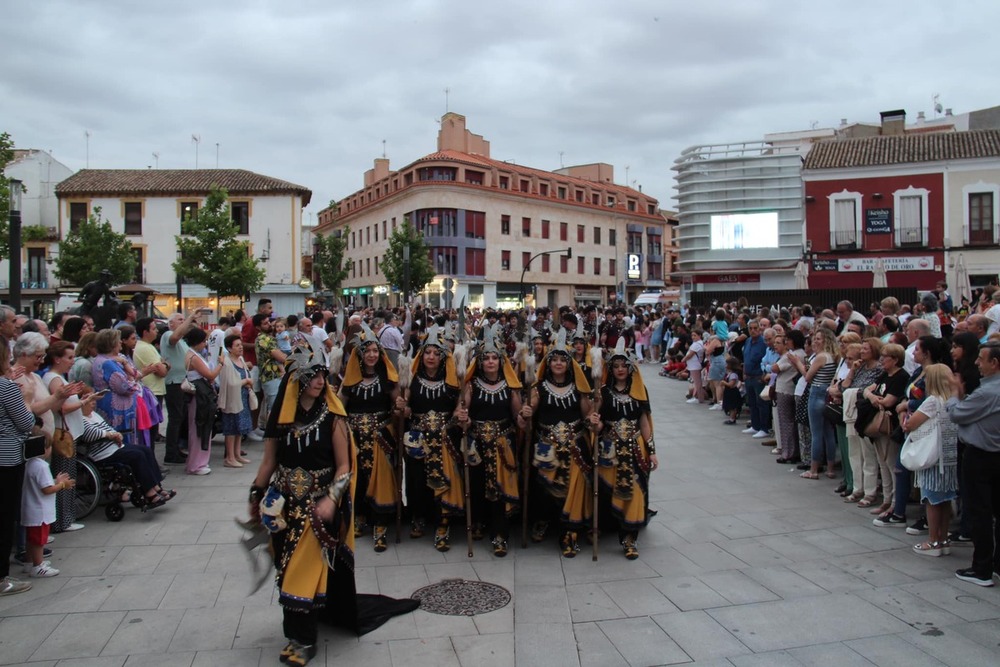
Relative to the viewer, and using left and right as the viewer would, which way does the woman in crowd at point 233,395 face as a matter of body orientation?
facing the viewer and to the right of the viewer

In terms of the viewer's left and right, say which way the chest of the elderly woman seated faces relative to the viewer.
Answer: facing to the right of the viewer

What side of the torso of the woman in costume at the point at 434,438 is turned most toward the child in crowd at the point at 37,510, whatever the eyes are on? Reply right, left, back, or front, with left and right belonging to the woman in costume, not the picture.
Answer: right

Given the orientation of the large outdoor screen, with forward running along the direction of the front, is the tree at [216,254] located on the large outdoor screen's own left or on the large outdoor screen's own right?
on the large outdoor screen's own right

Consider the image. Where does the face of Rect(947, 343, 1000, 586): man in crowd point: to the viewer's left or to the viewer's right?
to the viewer's left

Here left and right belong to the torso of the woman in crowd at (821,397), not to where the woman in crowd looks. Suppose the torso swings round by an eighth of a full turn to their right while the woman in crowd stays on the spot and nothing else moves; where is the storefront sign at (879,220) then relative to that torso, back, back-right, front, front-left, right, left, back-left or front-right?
front-right

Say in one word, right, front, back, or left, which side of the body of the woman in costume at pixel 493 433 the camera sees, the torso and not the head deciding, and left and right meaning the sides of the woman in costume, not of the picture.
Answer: front

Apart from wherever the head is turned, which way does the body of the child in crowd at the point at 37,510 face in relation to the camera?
to the viewer's right

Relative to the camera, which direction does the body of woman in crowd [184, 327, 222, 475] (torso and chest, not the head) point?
to the viewer's right

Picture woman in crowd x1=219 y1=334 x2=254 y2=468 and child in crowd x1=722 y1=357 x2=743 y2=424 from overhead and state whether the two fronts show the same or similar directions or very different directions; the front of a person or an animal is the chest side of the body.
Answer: very different directions

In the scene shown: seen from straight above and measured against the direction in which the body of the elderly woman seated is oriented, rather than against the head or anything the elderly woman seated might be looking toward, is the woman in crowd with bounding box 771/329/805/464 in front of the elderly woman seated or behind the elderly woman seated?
in front

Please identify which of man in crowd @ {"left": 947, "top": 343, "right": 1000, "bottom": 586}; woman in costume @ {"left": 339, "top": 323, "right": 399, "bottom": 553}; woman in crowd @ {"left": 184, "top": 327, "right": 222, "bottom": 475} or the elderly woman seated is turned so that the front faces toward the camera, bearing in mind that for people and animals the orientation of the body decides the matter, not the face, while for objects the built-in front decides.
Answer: the woman in costume

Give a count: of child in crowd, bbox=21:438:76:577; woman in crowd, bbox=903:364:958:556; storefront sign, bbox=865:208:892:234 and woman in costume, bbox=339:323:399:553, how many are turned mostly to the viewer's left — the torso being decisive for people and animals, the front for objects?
1
